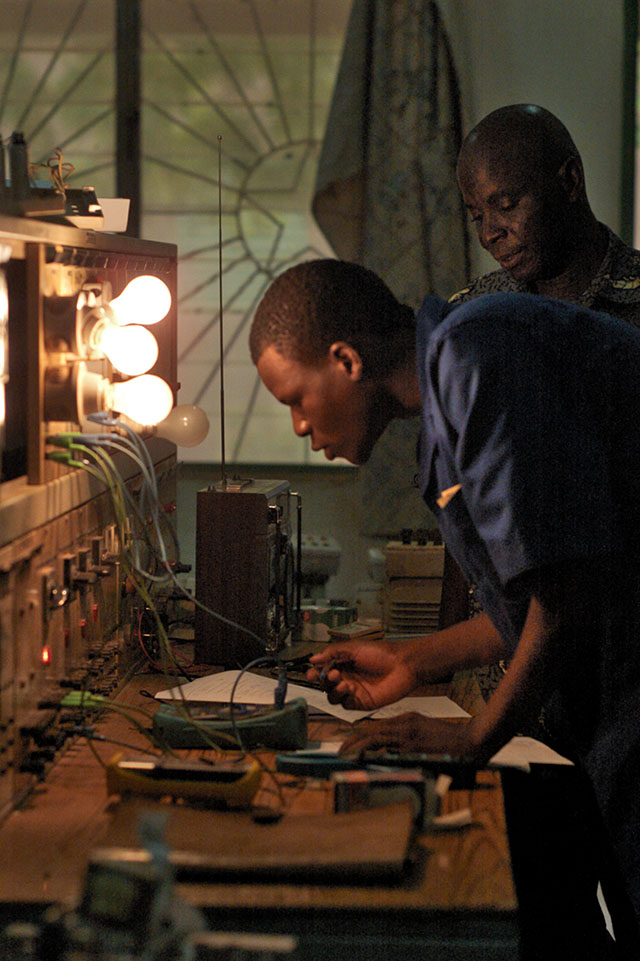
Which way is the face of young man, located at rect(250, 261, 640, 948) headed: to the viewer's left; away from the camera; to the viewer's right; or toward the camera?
to the viewer's left

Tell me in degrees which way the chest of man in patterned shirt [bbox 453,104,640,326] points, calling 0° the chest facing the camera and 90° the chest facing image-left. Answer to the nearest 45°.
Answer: approximately 45°

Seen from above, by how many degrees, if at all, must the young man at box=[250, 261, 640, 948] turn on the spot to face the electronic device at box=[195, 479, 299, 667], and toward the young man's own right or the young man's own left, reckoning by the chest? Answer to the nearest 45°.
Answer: approximately 45° to the young man's own right

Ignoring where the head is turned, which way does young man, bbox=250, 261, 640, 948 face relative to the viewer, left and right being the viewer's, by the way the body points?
facing to the left of the viewer

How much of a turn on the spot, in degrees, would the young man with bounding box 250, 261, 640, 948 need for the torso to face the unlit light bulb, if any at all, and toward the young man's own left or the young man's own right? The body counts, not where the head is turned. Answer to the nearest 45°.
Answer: approximately 45° to the young man's own right

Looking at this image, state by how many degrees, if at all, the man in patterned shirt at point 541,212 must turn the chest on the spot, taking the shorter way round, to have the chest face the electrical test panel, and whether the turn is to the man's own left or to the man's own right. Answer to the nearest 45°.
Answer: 0° — they already face it

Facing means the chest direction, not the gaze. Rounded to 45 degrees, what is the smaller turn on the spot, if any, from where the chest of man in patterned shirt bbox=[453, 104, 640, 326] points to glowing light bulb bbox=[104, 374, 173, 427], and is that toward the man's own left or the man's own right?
0° — they already face it
